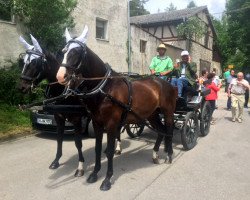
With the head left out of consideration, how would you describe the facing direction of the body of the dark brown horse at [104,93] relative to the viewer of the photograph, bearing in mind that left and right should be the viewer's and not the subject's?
facing the viewer and to the left of the viewer

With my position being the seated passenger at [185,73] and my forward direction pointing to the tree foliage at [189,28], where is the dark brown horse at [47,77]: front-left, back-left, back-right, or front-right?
back-left

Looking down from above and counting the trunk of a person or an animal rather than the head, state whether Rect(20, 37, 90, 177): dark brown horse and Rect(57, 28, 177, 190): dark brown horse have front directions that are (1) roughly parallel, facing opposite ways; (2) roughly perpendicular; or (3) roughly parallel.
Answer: roughly parallel

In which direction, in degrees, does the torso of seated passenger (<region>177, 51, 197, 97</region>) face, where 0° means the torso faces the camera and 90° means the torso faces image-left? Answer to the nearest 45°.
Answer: approximately 45°

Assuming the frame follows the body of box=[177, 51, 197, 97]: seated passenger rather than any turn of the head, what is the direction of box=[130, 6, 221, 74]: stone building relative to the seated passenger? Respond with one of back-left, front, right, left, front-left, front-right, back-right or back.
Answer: back-right

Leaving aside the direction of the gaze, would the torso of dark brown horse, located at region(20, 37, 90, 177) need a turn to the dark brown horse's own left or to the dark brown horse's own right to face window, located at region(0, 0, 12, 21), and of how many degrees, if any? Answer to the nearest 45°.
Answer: approximately 135° to the dark brown horse's own right

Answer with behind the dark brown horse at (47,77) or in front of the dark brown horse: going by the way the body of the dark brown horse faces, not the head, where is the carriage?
behind

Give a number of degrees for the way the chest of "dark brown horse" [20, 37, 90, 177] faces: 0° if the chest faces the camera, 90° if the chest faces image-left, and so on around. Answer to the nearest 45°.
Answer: approximately 45°

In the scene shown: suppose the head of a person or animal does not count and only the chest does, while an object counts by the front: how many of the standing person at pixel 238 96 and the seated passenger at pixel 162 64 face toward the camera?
2

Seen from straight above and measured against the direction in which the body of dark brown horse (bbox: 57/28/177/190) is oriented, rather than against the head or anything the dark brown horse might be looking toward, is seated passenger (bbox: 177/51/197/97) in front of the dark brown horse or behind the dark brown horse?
behind

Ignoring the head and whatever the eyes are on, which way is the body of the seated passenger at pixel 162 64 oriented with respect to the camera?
toward the camera

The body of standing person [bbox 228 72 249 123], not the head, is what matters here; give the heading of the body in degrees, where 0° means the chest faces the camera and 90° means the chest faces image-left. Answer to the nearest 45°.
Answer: approximately 0°

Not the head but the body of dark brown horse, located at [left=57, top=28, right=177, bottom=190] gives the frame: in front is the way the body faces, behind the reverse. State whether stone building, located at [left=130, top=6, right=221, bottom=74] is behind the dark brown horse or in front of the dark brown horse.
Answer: behind

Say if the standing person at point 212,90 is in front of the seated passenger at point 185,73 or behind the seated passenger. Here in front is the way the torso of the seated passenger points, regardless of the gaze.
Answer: behind

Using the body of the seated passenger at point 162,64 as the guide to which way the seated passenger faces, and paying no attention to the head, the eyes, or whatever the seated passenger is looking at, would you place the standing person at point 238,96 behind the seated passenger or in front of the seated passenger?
behind
